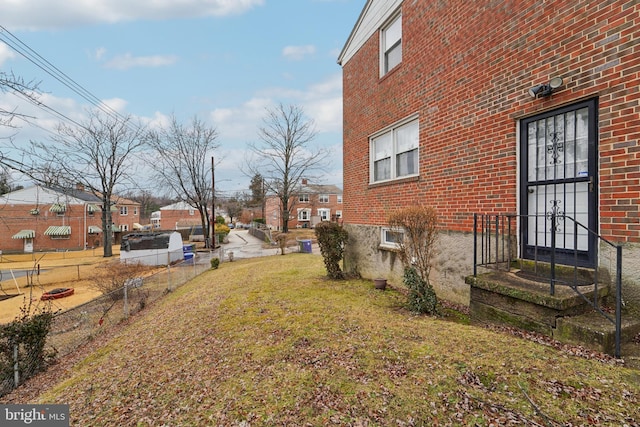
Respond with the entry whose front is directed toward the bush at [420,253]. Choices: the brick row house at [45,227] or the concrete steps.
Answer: the brick row house

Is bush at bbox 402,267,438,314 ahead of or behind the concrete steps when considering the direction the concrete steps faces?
behind

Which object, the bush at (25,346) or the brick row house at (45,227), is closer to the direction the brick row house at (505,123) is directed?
the bush

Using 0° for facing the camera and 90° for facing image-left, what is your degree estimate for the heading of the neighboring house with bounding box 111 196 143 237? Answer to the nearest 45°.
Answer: approximately 315°

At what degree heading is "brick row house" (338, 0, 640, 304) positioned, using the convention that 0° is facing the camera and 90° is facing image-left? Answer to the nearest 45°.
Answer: approximately 45°
